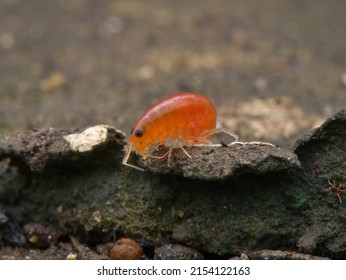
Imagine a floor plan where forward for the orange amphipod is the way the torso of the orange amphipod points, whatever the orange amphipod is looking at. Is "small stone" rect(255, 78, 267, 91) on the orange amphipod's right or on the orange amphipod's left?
on the orange amphipod's right

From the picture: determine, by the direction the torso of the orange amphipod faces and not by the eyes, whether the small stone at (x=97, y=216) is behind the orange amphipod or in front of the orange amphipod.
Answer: in front

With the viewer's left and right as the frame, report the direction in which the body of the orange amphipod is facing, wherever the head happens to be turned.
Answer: facing to the left of the viewer

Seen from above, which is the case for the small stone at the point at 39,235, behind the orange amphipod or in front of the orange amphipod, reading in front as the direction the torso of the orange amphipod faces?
in front
